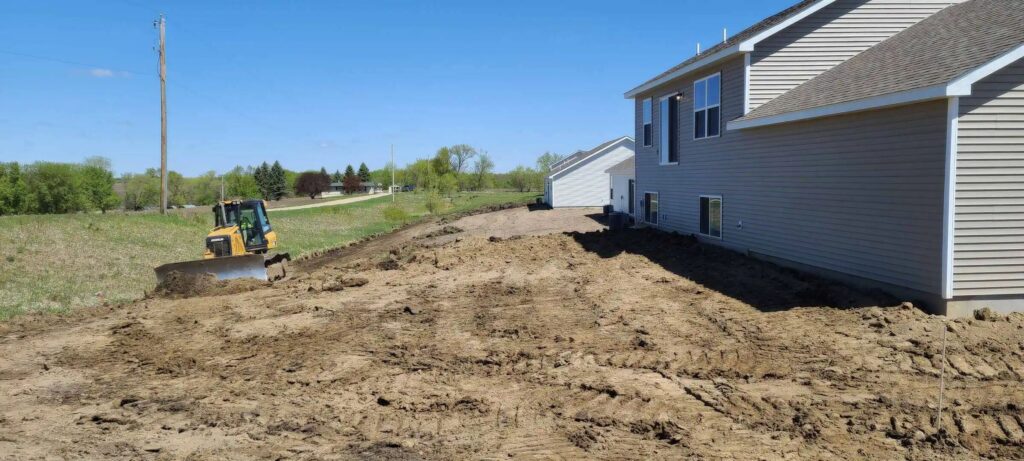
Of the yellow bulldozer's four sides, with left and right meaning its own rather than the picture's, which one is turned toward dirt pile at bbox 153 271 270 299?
front

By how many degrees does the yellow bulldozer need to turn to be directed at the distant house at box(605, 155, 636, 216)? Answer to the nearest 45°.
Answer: approximately 180°

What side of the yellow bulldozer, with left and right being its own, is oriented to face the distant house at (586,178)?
back

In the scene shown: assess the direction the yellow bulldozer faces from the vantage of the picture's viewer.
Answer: facing the viewer and to the left of the viewer

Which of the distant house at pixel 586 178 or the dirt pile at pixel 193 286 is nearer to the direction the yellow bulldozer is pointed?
the dirt pile

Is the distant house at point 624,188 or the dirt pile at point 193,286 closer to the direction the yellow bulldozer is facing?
the dirt pile

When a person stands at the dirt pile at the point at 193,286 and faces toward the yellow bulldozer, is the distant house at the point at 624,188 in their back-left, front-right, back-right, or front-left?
front-right
